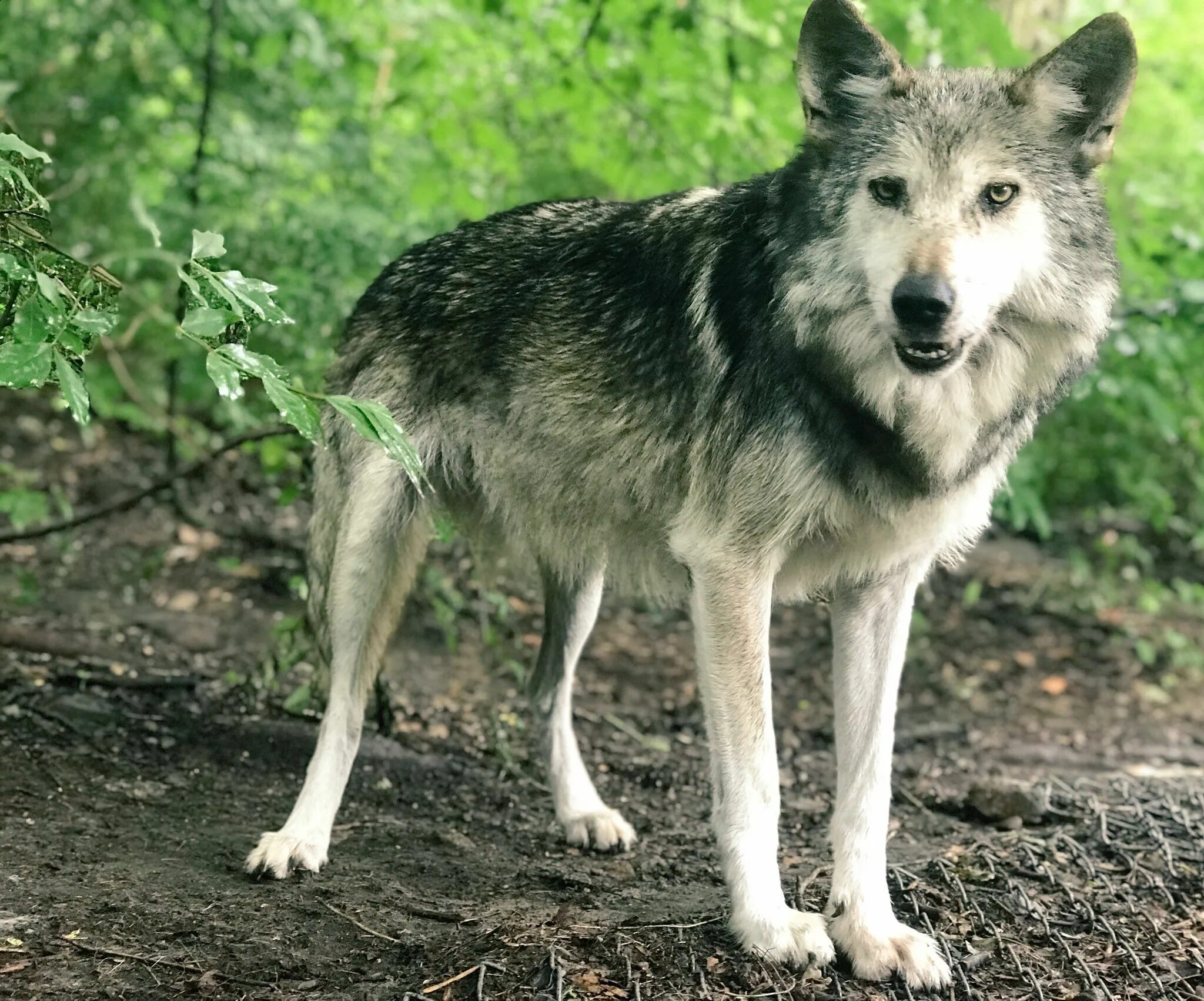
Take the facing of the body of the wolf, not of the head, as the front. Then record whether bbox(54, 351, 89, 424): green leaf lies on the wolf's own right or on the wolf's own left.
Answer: on the wolf's own right

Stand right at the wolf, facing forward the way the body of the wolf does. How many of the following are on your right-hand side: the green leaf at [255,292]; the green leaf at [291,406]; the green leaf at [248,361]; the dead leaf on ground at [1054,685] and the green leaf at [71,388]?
4

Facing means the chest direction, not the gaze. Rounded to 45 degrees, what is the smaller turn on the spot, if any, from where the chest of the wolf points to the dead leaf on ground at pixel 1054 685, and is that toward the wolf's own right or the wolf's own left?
approximately 90° to the wolf's own left

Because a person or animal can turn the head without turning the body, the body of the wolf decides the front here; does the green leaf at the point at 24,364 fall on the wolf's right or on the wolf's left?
on the wolf's right

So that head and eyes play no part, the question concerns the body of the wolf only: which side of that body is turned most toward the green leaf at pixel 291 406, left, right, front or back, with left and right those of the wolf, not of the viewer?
right

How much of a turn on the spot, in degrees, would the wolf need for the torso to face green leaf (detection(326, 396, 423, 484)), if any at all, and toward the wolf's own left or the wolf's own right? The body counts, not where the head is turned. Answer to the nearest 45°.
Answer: approximately 90° to the wolf's own right

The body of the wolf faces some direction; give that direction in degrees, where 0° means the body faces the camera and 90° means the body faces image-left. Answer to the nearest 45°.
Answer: approximately 315°

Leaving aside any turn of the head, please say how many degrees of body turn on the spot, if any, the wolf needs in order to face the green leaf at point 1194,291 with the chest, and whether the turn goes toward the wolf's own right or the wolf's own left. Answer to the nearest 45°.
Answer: approximately 90° to the wolf's own left

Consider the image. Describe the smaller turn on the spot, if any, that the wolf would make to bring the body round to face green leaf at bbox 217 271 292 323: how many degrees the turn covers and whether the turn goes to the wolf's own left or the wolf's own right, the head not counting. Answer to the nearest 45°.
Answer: approximately 90° to the wolf's own right

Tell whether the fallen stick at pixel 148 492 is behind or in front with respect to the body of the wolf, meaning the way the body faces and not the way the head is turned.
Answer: behind
